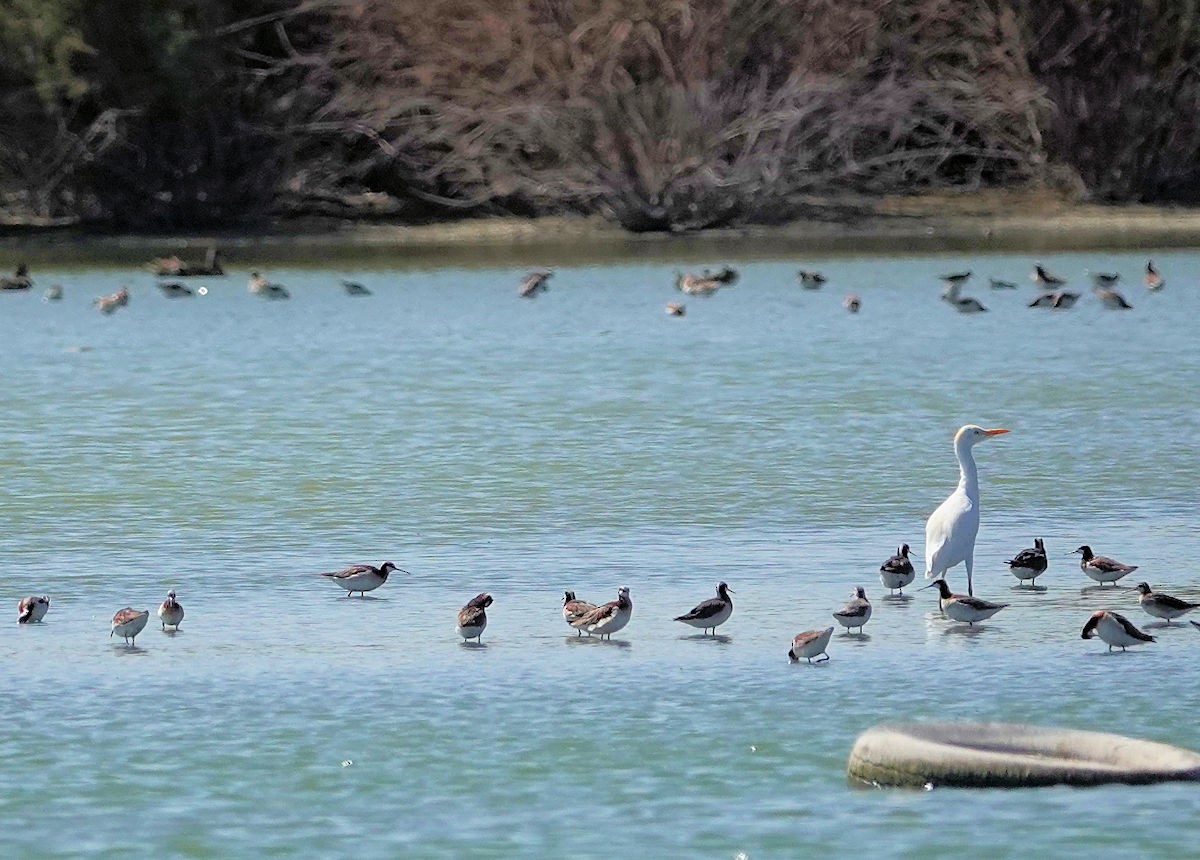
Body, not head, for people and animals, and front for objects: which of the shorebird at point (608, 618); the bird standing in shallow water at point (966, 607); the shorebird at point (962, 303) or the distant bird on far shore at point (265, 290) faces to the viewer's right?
the shorebird at point (608, 618)

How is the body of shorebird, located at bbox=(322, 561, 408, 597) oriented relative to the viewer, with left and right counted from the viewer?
facing to the right of the viewer

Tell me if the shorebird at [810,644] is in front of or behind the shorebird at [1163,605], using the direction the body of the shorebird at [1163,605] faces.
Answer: in front

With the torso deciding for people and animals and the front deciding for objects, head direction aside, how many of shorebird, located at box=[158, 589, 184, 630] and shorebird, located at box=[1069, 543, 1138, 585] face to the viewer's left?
1

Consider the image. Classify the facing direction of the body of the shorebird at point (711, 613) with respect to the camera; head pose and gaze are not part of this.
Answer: to the viewer's right

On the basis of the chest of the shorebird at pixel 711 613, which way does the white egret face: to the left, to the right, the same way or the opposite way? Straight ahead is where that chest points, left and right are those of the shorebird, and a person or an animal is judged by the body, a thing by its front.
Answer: the same way

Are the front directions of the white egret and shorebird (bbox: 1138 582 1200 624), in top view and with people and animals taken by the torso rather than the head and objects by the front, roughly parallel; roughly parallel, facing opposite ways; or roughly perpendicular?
roughly parallel, facing opposite ways

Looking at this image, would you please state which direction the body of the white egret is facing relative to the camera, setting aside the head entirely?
to the viewer's right

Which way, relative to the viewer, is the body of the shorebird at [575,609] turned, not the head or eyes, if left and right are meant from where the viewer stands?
facing to the left of the viewer

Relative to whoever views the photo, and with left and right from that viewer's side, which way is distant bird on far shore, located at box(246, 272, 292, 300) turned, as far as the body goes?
facing to the left of the viewer

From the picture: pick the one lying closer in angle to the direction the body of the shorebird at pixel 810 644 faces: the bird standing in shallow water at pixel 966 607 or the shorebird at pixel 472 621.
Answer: the shorebird

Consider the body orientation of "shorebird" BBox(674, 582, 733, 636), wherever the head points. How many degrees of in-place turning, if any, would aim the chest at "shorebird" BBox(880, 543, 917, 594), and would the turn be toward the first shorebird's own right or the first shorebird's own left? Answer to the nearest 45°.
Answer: approximately 45° to the first shorebird's own left

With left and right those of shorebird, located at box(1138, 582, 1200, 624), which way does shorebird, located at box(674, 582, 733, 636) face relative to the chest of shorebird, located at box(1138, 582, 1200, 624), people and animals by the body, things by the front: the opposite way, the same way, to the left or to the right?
the opposite way

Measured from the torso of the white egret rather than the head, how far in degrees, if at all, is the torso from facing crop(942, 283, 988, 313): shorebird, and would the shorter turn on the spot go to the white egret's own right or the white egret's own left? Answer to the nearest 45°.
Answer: approximately 90° to the white egret's own left

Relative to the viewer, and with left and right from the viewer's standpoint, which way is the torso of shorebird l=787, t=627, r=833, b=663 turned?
facing to the left of the viewer

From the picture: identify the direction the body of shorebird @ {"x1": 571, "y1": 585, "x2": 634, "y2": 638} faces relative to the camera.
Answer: to the viewer's right

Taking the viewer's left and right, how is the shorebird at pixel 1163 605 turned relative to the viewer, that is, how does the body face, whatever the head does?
facing to the left of the viewer
